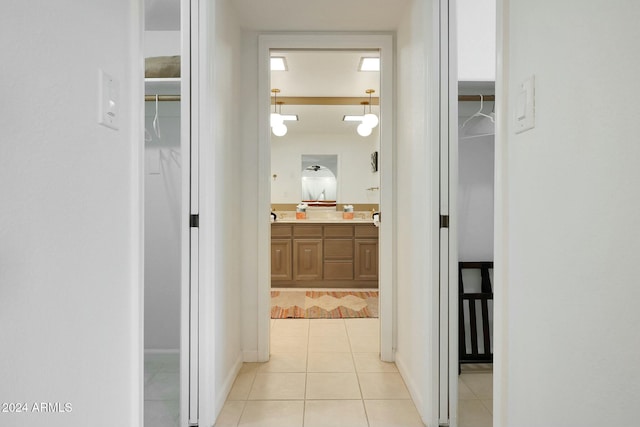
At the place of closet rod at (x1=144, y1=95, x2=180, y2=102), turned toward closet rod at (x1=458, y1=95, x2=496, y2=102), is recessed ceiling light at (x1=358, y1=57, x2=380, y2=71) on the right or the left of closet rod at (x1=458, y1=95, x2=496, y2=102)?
left

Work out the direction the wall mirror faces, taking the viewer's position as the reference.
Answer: facing the viewer

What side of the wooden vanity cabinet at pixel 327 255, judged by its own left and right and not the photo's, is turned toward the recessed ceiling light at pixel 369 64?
front

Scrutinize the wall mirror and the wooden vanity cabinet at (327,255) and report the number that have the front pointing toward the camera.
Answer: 2

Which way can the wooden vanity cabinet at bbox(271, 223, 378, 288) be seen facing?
toward the camera

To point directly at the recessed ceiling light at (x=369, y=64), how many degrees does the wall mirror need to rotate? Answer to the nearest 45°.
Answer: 0° — it already faces it

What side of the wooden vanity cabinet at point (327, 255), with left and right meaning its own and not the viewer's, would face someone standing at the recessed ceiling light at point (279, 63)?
front

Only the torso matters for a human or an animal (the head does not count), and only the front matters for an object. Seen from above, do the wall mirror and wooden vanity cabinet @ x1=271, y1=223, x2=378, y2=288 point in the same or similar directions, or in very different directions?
same or similar directions

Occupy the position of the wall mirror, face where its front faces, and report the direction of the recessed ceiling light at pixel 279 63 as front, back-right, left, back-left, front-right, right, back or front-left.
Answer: front
